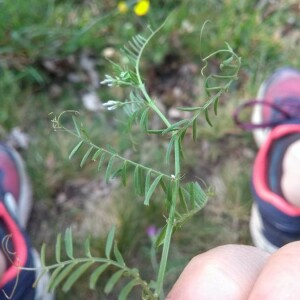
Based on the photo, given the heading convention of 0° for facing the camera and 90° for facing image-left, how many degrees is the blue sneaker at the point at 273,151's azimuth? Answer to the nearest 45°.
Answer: approximately 180°
